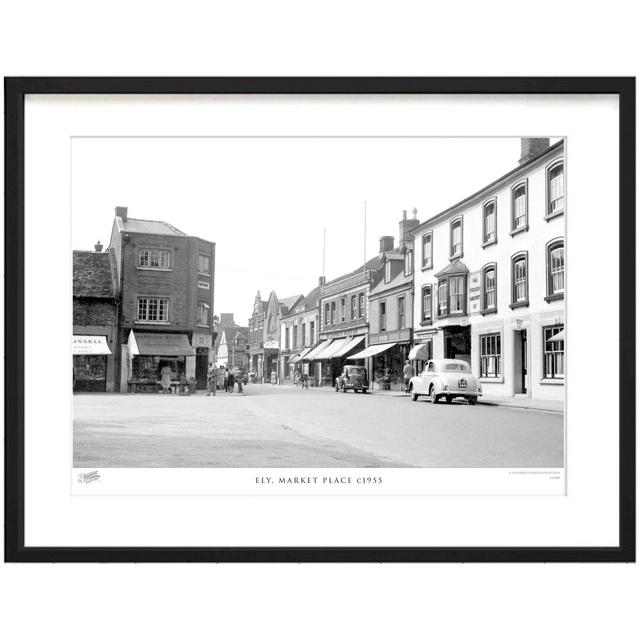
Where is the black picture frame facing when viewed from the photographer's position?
facing the viewer
